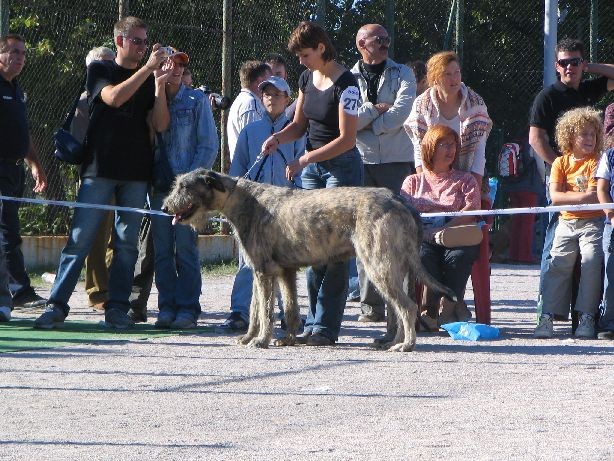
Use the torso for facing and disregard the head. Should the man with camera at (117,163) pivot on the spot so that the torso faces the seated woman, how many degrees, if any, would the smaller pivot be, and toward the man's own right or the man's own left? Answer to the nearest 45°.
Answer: approximately 45° to the man's own left

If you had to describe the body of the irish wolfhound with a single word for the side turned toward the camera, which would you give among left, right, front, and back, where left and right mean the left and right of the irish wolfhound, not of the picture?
left

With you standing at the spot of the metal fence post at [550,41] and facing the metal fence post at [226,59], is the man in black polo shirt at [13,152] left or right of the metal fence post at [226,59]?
left

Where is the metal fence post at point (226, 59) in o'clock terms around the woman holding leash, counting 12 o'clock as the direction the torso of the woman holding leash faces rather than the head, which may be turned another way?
The metal fence post is roughly at 4 o'clock from the woman holding leash.

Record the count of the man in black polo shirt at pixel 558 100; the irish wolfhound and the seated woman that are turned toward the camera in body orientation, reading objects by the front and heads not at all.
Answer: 2

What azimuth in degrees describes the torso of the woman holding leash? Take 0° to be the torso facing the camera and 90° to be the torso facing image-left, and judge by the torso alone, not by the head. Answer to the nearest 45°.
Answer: approximately 45°
